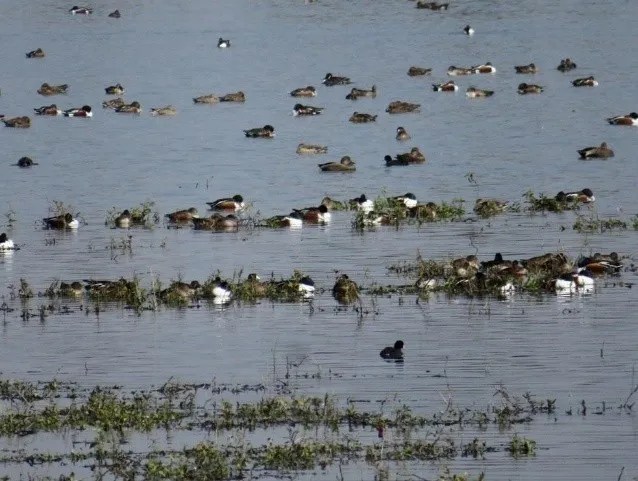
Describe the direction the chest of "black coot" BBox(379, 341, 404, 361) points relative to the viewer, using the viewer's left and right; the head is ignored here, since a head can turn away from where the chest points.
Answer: facing to the right of the viewer

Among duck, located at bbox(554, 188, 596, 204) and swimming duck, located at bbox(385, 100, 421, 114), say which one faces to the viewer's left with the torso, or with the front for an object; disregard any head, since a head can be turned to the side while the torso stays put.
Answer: the swimming duck

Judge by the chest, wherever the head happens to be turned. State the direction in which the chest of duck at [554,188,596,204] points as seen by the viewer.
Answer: to the viewer's right

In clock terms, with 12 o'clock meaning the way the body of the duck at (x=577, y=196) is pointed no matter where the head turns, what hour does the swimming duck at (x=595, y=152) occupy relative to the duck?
The swimming duck is roughly at 9 o'clock from the duck.

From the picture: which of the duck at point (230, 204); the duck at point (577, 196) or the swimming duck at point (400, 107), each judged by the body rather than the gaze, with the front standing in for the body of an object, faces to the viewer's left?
the swimming duck

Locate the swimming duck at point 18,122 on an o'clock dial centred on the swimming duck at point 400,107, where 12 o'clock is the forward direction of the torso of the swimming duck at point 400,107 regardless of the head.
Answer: the swimming duck at point 18,122 is roughly at 12 o'clock from the swimming duck at point 400,107.

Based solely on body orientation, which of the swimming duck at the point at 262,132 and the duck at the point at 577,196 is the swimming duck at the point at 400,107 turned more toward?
the swimming duck

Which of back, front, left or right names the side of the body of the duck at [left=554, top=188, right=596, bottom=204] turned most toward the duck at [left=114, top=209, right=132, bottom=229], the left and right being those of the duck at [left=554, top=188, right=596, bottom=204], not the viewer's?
back

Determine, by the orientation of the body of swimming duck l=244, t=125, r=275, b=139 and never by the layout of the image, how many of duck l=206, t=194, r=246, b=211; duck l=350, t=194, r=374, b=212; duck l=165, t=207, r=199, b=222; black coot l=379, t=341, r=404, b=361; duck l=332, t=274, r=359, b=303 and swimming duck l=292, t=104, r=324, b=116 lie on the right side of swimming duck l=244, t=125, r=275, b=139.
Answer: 5

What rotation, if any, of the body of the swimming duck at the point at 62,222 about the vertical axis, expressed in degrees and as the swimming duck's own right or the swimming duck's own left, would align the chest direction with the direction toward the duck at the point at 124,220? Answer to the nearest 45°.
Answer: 0° — it already faces it

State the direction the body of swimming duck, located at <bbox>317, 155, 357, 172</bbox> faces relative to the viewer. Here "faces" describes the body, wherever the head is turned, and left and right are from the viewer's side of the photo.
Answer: facing to the right of the viewer

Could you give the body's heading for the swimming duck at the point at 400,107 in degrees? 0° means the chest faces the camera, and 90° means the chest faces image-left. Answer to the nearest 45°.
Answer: approximately 90°

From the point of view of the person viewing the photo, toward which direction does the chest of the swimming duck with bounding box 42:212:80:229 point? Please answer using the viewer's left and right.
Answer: facing to the right of the viewer

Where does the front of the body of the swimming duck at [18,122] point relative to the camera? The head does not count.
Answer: to the viewer's right
